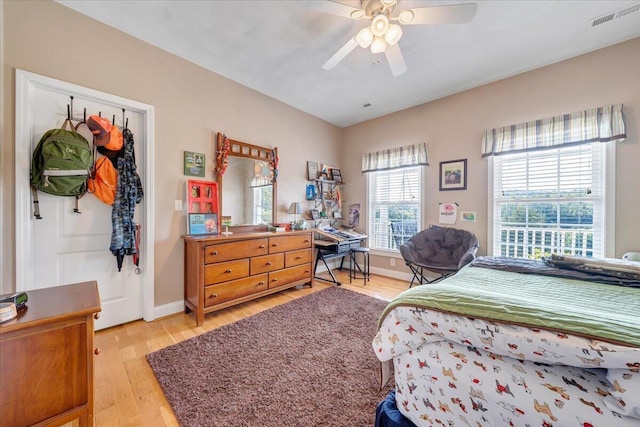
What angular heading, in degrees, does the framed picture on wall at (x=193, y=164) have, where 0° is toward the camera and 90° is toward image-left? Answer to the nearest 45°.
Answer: approximately 315°

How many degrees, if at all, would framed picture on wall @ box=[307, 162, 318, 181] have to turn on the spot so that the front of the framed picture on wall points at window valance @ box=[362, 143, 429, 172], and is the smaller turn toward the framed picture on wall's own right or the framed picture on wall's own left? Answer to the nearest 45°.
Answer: approximately 45° to the framed picture on wall's own left

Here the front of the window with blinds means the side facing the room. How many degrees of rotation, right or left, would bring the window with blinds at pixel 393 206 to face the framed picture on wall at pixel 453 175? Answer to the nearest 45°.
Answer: approximately 90° to its left

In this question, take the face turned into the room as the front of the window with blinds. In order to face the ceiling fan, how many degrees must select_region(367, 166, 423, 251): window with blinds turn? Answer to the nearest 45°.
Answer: approximately 45° to its left

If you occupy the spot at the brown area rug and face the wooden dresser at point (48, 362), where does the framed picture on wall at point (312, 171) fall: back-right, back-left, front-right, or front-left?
back-right

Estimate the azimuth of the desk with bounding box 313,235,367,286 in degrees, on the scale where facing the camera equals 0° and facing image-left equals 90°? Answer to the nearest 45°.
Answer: approximately 315°

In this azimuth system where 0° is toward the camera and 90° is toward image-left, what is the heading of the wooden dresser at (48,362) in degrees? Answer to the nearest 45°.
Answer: approximately 270°

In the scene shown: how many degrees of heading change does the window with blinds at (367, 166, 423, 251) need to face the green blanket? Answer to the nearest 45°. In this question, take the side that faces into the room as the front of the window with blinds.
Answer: approximately 45° to its left

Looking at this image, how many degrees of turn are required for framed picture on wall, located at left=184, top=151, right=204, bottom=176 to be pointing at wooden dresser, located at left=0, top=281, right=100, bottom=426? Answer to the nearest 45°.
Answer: approximately 45° to its right
